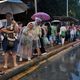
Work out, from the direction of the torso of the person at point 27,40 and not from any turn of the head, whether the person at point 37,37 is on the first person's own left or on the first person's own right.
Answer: on the first person's own left

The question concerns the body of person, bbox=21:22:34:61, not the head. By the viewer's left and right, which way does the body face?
facing the viewer and to the right of the viewer

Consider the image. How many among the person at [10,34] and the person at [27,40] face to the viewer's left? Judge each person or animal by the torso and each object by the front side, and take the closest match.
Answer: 0

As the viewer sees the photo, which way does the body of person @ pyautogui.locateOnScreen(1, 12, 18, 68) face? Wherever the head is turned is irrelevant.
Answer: toward the camera
